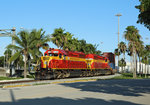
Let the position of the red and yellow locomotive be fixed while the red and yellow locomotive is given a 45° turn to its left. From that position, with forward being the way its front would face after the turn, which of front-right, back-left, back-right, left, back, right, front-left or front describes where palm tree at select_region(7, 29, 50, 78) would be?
right

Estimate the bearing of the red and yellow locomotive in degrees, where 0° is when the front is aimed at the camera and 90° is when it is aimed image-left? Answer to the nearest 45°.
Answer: approximately 45°
